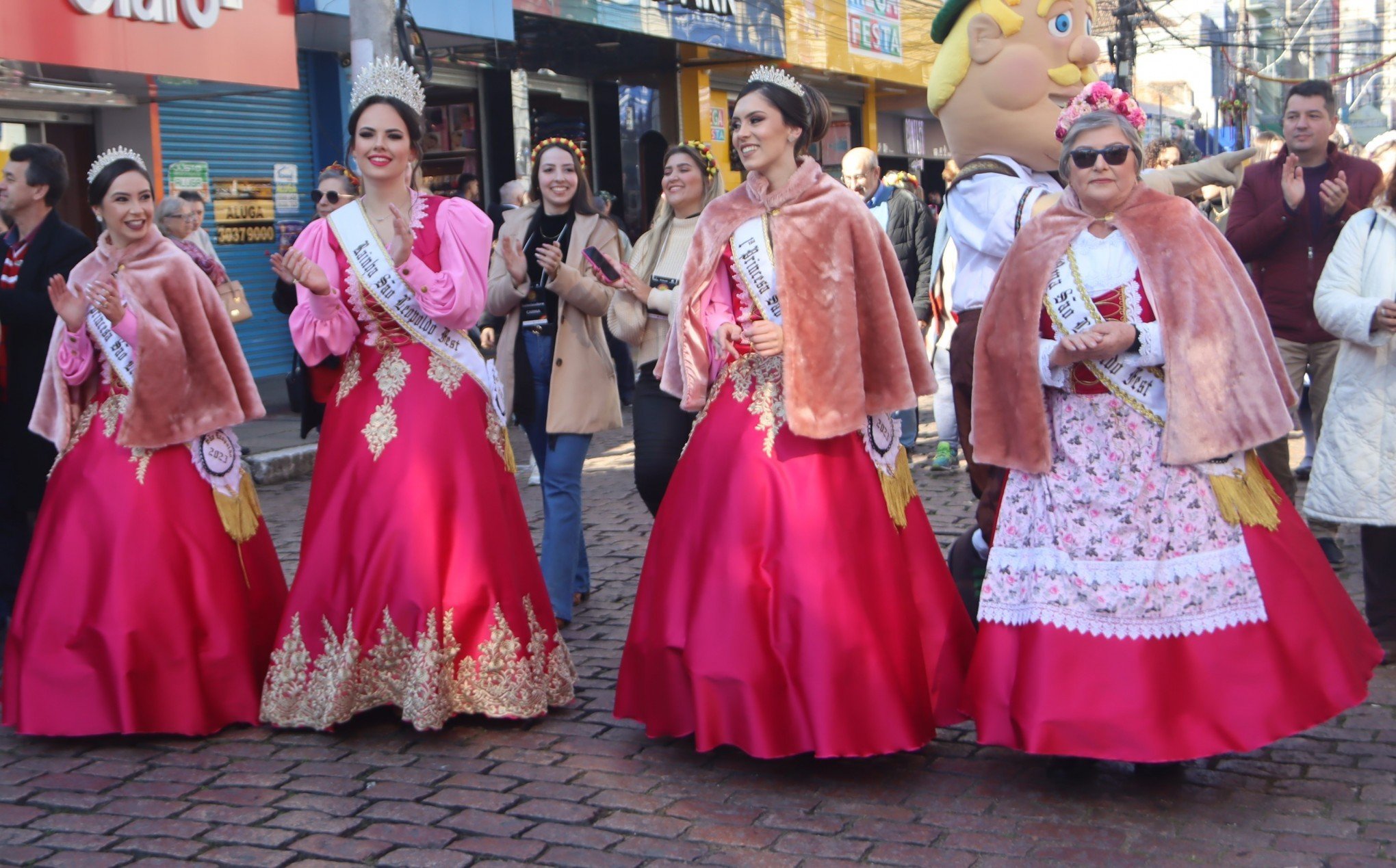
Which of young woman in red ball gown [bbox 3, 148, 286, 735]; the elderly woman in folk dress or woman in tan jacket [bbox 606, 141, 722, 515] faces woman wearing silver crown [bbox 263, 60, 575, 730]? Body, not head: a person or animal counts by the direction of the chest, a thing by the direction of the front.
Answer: the woman in tan jacket

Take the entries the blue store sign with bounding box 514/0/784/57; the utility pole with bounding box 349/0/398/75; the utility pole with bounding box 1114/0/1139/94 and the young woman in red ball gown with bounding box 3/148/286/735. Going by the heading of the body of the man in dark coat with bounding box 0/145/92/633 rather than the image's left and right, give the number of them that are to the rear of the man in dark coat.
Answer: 3

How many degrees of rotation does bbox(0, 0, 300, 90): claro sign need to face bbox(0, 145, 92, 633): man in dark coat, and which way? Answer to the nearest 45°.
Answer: approximately 45° to its right

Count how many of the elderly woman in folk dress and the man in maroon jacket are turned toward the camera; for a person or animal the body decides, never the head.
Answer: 2

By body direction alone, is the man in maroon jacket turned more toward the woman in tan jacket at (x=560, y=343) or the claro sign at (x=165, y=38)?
the woman in tan jacket

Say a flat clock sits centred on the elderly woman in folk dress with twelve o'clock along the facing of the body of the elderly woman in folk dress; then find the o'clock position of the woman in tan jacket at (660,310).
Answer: The woman in tan jacket is roughly at 4 o'clock from the elderly woman in folk dress.

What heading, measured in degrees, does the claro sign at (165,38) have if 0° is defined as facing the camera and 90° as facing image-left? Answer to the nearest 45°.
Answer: approximately 315°

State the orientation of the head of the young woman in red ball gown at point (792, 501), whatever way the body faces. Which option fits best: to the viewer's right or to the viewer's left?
to the viewer's left

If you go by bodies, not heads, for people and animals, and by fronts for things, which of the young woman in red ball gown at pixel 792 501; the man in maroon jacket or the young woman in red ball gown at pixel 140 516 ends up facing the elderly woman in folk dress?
the man in maroon jacket
